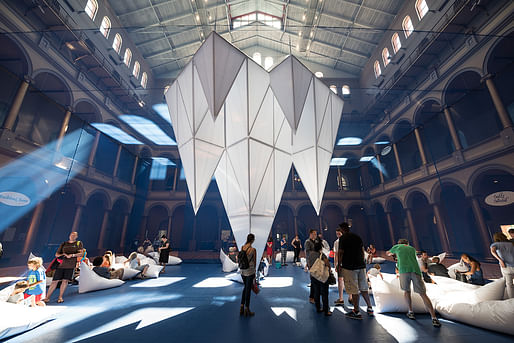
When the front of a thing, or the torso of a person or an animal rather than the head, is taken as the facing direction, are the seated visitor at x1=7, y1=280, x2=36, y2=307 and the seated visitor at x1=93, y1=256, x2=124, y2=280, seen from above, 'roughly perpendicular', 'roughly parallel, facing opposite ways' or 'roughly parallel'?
roughly parallel

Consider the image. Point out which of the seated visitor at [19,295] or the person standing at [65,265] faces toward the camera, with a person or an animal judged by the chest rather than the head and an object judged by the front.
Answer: the person standing

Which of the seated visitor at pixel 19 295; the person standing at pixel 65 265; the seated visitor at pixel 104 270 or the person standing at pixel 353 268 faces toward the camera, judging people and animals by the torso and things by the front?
the person standing at pixel 65 265

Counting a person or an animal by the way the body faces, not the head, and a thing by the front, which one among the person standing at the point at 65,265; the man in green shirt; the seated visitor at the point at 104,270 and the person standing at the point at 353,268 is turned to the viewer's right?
the seated visitor

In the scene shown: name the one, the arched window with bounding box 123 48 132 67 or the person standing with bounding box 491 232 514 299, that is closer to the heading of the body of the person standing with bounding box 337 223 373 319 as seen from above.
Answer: the arched window

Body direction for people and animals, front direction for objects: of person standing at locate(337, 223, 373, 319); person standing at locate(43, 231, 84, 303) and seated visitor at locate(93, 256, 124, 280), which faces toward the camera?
person standing at locate(43, 231, 84, 303)

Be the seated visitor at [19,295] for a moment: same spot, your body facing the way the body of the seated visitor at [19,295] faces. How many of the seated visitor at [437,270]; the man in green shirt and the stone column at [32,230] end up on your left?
1

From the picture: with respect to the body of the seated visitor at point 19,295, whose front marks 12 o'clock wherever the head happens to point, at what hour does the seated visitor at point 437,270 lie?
the seated visitor at point 437,270 is roughly at 1 o'clock from the seated visitor at point 19,295.

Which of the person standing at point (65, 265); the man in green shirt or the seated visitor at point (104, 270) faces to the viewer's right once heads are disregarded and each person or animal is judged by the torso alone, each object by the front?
the seated visitor

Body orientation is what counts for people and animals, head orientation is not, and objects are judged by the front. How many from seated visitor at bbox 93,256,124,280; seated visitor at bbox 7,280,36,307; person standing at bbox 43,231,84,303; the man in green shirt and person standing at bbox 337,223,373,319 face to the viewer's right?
2

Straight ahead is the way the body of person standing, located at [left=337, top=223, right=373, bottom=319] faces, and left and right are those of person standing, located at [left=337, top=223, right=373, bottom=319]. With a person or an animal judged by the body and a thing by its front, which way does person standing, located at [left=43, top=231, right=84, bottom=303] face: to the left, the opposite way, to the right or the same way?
the opposite way

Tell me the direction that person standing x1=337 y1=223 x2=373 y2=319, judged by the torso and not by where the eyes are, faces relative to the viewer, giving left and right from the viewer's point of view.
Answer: facing away from the viewer and to the left of the viewer

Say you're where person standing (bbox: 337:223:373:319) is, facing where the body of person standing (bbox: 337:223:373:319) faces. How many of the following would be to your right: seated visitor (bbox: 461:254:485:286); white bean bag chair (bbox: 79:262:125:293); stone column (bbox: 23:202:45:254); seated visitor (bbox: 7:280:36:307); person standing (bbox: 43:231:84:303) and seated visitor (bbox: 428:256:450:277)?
2

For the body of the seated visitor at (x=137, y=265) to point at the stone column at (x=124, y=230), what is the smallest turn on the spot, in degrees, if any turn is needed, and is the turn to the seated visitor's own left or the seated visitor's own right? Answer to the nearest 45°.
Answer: approximately 135° to the seated visitor's own left
